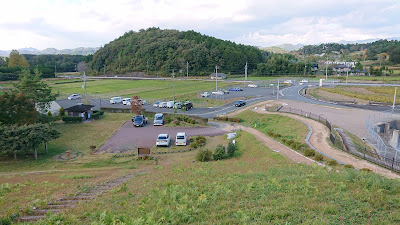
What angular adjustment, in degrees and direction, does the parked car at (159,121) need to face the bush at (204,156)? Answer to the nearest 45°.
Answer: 0° — it already faces it

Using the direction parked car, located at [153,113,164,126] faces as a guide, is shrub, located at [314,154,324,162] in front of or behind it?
in front

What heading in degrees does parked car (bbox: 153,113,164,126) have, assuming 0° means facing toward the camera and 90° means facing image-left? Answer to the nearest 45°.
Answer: approximately 0°

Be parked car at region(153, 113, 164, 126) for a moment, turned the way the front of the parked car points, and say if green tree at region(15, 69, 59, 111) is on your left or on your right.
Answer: on your right

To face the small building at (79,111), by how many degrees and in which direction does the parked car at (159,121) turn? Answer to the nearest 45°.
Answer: approximately 135° to its right

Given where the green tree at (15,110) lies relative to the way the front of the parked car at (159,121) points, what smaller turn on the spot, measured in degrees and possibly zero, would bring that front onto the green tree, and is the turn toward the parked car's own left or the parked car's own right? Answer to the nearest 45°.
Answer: approximately 45° to the parked car's own right

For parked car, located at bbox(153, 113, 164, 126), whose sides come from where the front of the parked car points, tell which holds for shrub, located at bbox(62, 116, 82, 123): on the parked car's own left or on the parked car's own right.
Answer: on the parked car's own right
